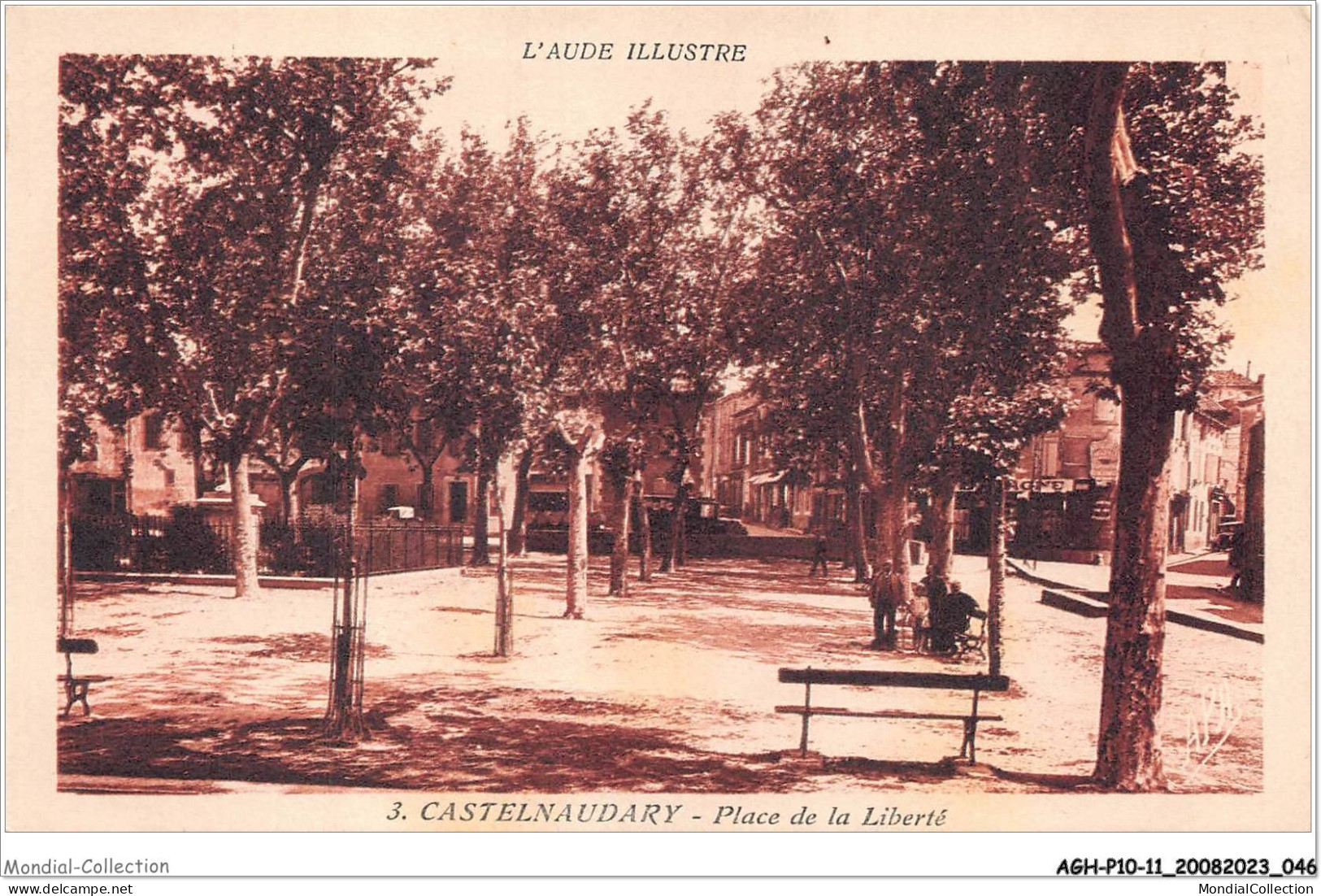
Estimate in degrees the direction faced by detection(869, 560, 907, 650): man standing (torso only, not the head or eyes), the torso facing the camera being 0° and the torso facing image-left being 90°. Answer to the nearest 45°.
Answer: approximately 0°

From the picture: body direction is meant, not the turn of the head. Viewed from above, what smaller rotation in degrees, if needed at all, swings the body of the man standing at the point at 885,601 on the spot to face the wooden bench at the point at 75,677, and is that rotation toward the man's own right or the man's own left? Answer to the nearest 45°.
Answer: approximately 45° to the man's own right

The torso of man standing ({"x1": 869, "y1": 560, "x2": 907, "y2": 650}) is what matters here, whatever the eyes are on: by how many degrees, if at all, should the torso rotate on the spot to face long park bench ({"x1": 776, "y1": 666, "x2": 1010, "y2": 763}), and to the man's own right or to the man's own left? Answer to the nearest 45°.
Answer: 0° — they already face it

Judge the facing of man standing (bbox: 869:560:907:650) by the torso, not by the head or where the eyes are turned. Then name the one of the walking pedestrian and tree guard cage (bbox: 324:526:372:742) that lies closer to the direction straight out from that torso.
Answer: the tree guard cage
